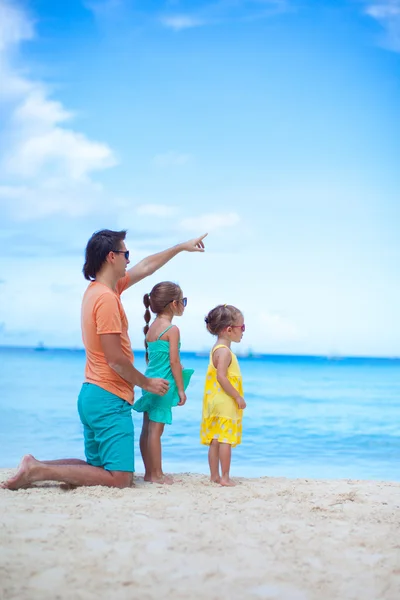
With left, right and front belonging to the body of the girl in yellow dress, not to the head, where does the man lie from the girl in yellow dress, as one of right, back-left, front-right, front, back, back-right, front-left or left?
back-right

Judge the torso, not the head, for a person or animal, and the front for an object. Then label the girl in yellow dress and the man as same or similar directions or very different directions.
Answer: same or similar directions

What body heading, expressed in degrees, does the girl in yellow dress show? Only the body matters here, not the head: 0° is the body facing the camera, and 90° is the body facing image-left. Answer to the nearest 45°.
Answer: approximately 270°

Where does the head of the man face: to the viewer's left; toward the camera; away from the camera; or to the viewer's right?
to the viewer's right

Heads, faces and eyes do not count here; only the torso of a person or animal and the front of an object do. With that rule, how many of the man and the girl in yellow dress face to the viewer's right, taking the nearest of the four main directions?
2

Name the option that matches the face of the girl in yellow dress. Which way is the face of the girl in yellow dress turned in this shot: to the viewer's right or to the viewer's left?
to the viewer's right

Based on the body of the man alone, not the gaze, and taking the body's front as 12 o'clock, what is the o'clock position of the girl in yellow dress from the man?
The girl in yellow dress is roughly at 11 o'clock from the man.

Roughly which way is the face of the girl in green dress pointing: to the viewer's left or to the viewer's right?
to the viewer's right

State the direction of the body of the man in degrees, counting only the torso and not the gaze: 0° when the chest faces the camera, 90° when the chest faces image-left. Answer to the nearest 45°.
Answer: approximately 270°
